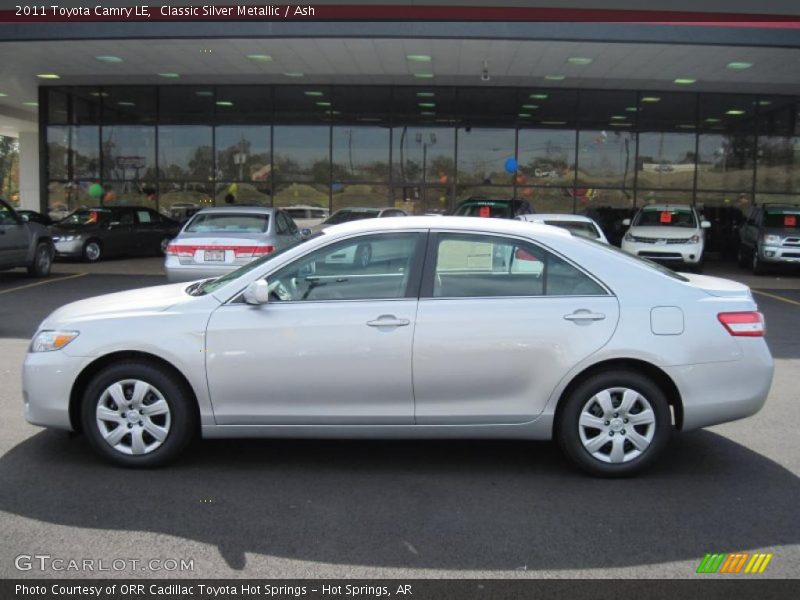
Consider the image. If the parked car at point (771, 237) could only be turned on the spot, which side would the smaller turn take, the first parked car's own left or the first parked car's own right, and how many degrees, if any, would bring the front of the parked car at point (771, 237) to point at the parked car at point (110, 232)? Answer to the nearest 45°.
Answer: approximately 135° to the first parked car's own right

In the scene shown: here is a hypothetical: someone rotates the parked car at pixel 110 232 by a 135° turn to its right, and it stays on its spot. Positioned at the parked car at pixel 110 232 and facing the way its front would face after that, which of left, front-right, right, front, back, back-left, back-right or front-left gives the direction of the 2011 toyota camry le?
back

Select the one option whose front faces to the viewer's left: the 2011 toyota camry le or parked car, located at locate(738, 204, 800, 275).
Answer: the 2011 toyota camry le

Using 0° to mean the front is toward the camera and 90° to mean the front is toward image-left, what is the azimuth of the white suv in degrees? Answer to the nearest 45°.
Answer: approximately 0°

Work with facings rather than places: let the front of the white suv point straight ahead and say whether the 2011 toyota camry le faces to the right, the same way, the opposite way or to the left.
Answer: to the right

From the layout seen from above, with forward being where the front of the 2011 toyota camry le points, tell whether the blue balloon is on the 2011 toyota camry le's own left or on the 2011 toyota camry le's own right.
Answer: on the 2011 toyota camry le's own right

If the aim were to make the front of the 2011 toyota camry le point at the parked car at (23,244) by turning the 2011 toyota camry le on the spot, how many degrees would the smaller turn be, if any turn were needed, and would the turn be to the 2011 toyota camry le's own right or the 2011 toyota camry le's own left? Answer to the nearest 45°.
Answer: approximately 45° to the 2011 toyota camry le's own right

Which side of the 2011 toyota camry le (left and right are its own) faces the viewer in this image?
left

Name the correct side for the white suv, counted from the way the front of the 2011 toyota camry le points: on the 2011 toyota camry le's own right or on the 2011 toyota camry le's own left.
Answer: on the 2011 toyota camry le's own right

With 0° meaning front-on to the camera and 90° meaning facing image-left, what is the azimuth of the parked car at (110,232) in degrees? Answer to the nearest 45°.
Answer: approximately 45°

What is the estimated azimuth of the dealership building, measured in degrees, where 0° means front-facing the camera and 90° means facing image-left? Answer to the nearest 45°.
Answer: approximately 0°

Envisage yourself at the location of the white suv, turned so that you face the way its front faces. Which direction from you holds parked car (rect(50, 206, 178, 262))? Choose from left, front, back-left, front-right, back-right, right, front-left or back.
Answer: right

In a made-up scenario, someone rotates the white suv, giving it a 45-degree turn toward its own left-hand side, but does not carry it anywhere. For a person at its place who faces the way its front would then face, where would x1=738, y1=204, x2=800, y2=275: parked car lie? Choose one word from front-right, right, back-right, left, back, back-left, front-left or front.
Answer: left

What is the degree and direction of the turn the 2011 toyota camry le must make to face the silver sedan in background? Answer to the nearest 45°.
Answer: approximately 90° to its right
